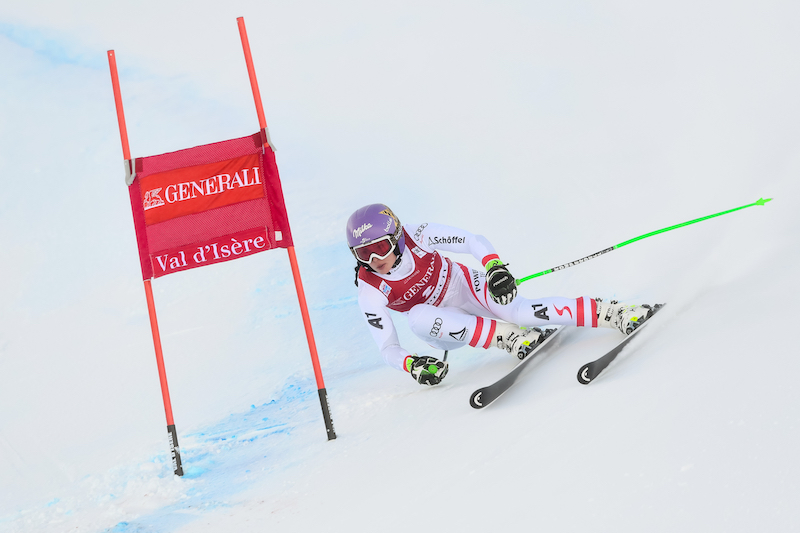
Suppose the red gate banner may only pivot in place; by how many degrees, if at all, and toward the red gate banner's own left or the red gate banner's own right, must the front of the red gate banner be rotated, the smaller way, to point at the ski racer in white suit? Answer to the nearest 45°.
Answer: approximately 90° to the red gate banner's own left

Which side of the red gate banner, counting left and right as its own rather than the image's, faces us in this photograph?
front
